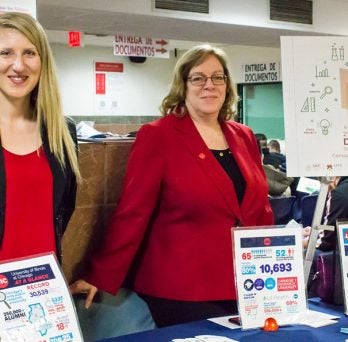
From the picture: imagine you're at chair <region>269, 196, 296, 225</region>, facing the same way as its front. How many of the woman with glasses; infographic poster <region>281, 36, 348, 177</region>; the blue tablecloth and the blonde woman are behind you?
4

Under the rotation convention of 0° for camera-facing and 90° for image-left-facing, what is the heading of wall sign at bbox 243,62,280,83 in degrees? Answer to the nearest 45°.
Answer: approximately 0°

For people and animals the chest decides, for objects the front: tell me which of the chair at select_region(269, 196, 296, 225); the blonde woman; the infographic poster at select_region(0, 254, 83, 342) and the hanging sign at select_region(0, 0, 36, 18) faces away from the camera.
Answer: the chair

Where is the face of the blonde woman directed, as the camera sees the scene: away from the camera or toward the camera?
toward the camera

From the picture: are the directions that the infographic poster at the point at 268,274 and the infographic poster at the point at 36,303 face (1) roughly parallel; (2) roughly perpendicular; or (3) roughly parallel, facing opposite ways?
roughly parallel

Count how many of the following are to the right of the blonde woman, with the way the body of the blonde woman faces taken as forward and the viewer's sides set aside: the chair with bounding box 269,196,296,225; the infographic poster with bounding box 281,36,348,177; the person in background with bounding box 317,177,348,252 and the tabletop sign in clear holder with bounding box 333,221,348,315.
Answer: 0

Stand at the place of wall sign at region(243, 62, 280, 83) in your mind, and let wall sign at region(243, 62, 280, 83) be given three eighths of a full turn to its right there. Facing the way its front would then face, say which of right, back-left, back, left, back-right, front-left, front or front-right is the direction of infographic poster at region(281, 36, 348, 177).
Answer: back-left

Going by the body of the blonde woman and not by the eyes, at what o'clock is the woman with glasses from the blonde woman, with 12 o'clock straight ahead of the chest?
The woman with glasses is roughly at 8 o'clock from the blonde woman.

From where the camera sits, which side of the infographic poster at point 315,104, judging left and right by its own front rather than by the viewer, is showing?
front

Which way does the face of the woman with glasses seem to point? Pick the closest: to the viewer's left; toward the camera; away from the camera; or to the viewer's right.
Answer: toward the camera

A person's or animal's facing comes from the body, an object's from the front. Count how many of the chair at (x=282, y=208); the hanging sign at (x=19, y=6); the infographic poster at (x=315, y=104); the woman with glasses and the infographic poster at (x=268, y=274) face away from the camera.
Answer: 1

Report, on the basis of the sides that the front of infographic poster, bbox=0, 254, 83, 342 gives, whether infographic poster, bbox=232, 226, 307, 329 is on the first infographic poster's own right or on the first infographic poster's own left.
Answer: on the first infographic poster's own left

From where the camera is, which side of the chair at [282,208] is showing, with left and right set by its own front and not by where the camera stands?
back

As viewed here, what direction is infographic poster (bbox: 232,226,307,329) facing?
toward the camera

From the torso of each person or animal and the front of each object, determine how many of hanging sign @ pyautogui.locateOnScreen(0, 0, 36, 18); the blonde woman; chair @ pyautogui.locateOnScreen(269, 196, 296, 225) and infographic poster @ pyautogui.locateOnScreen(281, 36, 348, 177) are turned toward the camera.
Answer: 3

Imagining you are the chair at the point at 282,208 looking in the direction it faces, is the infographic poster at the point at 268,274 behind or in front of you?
behind

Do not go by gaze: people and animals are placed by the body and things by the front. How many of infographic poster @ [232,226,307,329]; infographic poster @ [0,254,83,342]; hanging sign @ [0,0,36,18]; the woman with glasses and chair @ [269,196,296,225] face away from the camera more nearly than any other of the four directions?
1

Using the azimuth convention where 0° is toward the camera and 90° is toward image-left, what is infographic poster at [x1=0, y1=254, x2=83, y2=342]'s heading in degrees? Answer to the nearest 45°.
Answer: approximately 0°

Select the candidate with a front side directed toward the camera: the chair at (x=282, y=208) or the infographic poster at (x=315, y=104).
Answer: the infographic poster

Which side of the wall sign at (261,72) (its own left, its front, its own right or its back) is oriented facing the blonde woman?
front

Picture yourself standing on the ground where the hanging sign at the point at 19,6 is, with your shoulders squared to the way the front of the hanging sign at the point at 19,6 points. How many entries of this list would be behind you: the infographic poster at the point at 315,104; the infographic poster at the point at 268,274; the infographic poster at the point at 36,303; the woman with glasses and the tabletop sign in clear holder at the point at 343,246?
0
